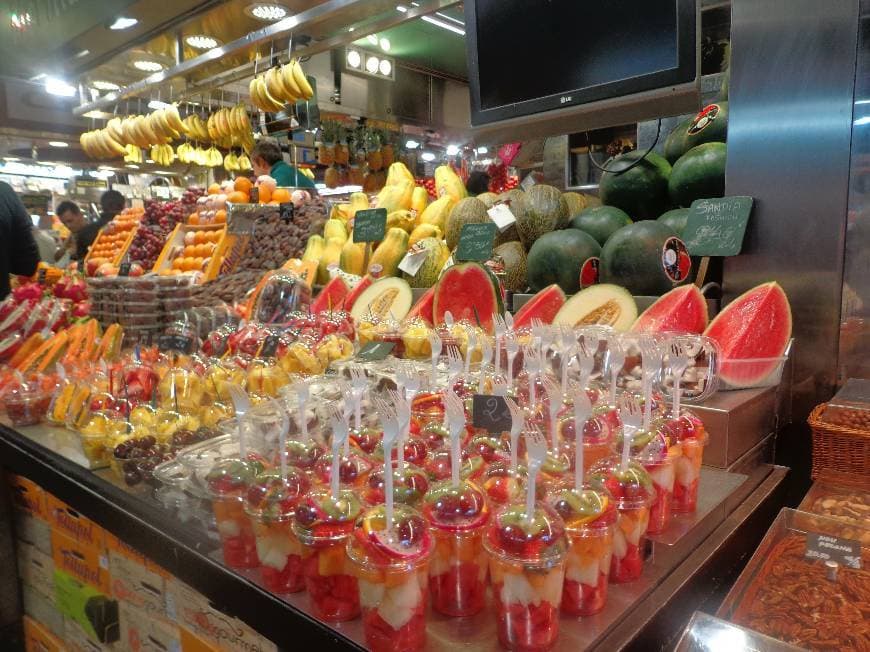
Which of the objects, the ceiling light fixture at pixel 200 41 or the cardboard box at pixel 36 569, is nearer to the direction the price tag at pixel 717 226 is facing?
the cardboard box

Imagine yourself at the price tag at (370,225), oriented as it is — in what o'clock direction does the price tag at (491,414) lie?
the price tag at (491,414) is roughly at 12 o'clock from the price tag at (370,225).

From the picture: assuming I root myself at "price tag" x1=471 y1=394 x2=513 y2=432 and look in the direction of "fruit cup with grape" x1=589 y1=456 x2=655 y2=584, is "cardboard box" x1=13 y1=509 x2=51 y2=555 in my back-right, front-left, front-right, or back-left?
back-right

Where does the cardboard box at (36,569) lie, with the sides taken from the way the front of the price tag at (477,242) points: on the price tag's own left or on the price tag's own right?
on the price tag's own right

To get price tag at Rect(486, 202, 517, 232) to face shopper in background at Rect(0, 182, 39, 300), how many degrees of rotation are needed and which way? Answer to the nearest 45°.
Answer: approximately 90° to its right

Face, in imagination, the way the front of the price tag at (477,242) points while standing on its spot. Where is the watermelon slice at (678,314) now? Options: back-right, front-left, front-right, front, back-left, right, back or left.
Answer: front-left
